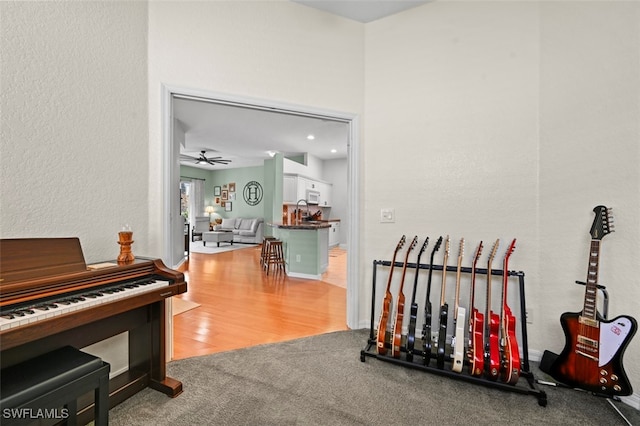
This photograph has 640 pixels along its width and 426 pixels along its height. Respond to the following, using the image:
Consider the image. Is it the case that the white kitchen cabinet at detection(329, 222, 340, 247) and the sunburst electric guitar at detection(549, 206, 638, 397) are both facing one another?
no

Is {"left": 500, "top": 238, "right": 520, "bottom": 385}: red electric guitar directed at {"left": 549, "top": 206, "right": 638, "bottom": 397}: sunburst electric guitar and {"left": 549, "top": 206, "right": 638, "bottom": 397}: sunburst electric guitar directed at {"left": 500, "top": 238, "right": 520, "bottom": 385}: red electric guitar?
no

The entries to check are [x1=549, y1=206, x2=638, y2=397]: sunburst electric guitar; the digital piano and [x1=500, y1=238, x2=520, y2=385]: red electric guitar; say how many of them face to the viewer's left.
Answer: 1

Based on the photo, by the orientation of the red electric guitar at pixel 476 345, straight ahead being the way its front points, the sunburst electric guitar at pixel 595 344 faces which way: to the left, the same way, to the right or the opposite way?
to the left

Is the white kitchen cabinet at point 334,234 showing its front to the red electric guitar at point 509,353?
no

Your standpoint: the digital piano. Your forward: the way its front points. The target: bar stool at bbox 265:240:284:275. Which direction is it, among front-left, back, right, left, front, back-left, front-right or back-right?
left

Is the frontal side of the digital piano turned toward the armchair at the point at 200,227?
no

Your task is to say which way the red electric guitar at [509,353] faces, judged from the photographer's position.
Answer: facing to the left of the viewer

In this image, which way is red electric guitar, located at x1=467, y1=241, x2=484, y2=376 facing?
to the viewer's left

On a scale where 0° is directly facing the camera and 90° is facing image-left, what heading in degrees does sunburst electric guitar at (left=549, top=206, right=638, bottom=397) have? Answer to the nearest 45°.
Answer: approximately 0°

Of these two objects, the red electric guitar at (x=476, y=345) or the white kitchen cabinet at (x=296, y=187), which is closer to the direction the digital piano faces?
the red electric guitar
